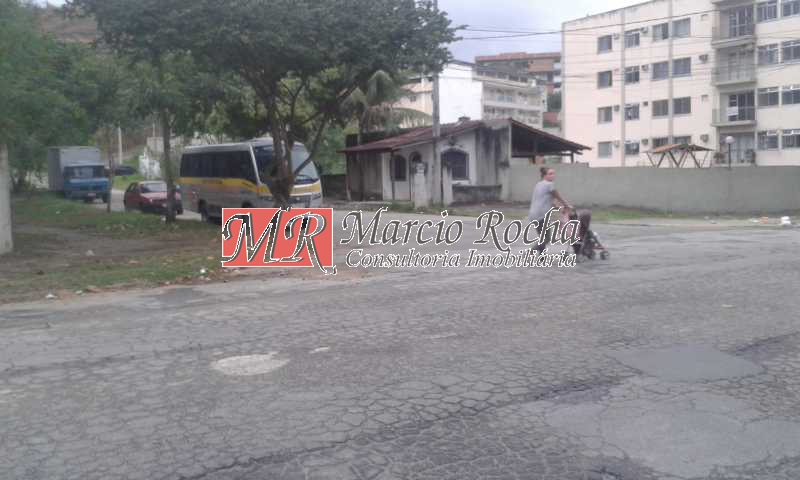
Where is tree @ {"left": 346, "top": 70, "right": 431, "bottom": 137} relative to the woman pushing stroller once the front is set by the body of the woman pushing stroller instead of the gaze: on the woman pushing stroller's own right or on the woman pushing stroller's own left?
on the woman pushing stroller's own left

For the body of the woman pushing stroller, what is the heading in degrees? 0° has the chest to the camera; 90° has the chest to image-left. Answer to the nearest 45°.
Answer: approximately 270°

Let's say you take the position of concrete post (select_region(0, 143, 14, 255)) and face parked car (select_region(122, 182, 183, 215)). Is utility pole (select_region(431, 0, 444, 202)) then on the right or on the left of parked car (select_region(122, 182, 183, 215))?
right
